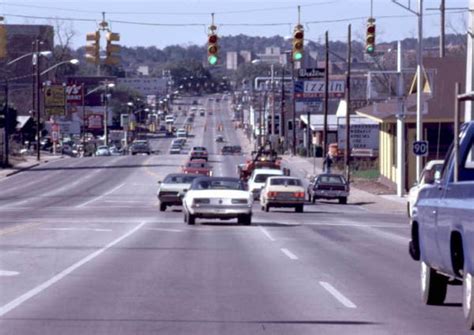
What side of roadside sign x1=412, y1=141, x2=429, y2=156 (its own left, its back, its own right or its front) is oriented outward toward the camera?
front

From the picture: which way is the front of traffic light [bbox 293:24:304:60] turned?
toward the camera

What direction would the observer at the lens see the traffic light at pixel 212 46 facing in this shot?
facing the viewer

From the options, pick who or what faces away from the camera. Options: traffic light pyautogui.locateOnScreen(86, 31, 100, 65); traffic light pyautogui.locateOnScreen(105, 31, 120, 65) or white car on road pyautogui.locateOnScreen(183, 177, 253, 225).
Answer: the white car on road

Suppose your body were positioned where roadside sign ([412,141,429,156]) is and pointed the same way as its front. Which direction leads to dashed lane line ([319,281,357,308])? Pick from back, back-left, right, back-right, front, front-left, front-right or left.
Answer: front

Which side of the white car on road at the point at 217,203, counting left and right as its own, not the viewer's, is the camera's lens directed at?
back

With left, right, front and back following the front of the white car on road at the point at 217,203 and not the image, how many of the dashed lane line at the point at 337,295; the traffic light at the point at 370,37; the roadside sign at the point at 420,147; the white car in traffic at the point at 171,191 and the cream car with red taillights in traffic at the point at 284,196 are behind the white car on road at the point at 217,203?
1

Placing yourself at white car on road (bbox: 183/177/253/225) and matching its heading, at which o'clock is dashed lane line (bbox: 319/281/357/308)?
The dashed lane line is roughly at 6 o'clock from the white car on road.

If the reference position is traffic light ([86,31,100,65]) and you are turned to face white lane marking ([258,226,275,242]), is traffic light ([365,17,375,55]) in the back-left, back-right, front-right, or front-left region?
front-left

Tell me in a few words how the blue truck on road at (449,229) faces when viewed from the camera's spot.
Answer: facing away from the viewer and to the left of the viewer

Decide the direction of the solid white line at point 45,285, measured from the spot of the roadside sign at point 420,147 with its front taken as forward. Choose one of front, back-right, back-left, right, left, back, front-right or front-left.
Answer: front
